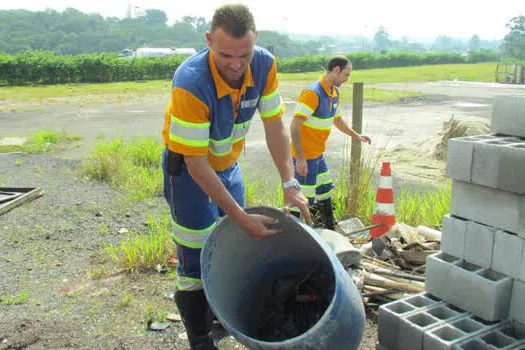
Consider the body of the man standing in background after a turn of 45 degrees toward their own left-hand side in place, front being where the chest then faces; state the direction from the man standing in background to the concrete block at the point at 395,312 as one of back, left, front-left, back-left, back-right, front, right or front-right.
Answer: right

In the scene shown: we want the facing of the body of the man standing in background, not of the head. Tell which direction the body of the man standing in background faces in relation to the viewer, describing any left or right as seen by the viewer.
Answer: facing the viewer and to the right of the viewer

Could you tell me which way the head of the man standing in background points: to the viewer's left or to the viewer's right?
to the viewer's right

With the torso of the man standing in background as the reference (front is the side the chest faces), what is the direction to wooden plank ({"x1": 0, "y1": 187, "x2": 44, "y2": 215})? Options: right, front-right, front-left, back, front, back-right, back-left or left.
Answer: back-right

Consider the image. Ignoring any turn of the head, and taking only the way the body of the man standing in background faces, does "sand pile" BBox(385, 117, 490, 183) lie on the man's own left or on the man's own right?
on the man's own left

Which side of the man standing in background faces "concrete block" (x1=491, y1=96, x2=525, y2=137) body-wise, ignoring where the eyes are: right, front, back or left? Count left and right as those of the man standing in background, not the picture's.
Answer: front

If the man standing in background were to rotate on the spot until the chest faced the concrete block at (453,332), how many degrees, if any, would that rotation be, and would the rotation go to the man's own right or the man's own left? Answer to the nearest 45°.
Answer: approximately 45° to the man's own right

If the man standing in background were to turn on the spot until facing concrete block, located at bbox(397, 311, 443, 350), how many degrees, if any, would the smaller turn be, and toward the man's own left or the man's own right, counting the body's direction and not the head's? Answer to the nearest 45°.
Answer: approximately 45° to the man's own right

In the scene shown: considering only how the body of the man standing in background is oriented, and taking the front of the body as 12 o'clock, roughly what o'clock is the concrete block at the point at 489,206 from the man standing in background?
The concrete block is roughly at 1 o'clock from the man standing in background.

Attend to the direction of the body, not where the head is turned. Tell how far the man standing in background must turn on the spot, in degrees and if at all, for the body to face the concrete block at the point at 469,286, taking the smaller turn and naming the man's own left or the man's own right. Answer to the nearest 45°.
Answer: approximately 45° to the man's own right

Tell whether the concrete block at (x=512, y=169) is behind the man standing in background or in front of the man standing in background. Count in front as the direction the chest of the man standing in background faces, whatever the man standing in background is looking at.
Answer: in front
